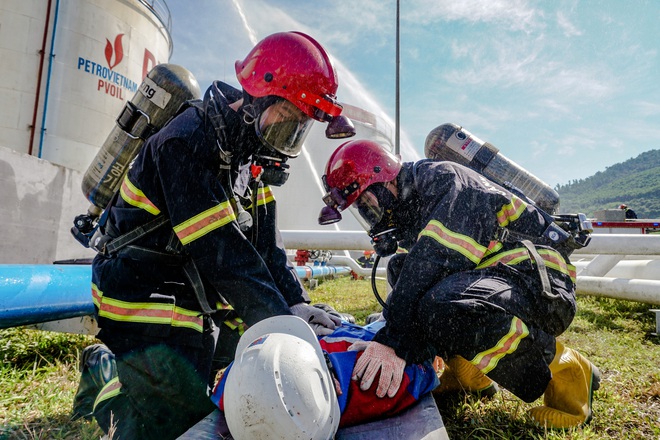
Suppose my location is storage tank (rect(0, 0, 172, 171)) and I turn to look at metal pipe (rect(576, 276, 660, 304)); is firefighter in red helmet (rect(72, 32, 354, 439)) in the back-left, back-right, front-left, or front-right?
front-right

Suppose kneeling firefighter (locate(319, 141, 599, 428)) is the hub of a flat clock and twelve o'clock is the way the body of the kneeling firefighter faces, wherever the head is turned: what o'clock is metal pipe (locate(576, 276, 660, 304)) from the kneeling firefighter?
The metal pipe is roughly at 4 o'clock from the kneeling firefighter.

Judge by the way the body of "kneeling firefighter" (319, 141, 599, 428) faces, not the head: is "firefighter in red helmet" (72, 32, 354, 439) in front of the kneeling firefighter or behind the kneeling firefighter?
in front

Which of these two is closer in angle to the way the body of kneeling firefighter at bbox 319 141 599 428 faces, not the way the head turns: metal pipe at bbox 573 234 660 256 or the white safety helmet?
the white safety helmet

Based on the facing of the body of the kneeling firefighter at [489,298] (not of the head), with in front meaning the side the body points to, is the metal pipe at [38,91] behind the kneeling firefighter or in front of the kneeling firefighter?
in front

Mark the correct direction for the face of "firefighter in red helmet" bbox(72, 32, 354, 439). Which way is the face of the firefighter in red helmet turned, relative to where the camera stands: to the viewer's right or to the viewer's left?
to the viewer's right

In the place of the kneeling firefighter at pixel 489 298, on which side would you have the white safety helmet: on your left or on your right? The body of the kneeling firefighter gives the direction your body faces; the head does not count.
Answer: on your left

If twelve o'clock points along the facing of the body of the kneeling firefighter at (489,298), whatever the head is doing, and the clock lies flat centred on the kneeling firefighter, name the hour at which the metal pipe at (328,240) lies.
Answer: The metal pipe is roughly at 2 o'clock from the kneeling firefighter.

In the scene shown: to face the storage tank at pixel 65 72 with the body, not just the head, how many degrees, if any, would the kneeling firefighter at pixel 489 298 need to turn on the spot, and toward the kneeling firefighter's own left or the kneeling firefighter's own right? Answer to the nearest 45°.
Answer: approximately 45° to the kneeling firefighter's own right

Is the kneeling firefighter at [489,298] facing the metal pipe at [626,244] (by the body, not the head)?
no

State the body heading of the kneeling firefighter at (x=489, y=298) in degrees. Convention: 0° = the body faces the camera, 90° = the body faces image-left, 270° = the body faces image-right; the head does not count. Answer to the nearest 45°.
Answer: approximately 90°

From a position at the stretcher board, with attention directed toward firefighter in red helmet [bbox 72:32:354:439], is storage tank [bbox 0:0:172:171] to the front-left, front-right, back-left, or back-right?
front-right

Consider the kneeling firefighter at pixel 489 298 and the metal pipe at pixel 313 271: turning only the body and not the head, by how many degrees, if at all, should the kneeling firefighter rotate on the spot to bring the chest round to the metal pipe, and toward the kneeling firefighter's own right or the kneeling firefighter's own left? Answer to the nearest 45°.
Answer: approximately 45° to the kneeling firefighter's own right

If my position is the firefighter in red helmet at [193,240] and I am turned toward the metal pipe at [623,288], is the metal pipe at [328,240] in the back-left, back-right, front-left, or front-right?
front-left

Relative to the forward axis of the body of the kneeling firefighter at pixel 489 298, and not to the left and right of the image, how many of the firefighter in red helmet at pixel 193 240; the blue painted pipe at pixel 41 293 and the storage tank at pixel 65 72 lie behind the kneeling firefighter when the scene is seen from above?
0
